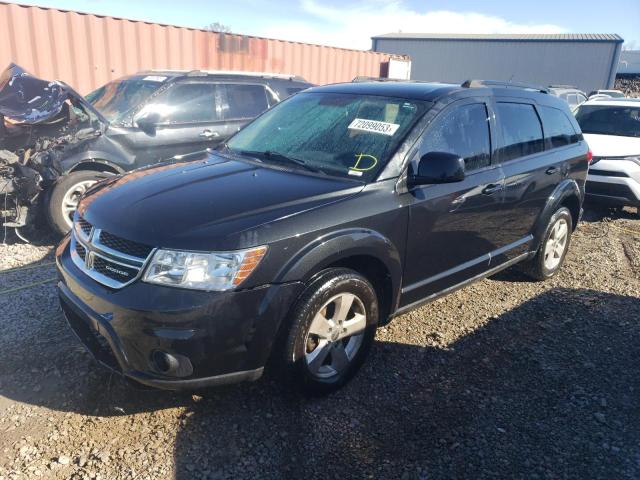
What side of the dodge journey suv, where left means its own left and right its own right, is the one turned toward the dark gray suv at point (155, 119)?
right

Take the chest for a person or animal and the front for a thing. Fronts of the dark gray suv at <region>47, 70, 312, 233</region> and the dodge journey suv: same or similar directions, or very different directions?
same or similar directions

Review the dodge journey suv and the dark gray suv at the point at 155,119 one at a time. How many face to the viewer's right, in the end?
0

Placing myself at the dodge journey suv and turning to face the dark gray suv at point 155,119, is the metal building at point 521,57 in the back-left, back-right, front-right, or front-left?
front-right

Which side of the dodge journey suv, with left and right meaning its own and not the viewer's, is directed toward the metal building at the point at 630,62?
back

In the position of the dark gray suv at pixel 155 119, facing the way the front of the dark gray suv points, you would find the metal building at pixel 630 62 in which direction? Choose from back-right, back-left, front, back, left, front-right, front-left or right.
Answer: back

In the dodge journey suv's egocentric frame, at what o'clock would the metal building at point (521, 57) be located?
The metal building is roughly at 5 o'clock from the dodge journey suv.

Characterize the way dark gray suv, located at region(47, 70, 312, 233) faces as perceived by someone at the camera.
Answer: facing the viewer and to the left of the viewer

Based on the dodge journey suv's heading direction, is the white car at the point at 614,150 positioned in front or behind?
behind

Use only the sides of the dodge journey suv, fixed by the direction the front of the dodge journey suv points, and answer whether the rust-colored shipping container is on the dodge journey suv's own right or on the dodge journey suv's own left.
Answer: on the dodge journey suv's own right

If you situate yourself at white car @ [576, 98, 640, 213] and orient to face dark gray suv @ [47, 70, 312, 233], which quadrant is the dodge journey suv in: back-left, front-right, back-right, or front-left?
front-left
